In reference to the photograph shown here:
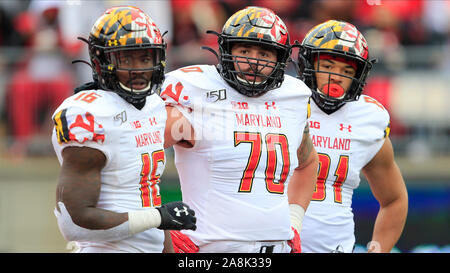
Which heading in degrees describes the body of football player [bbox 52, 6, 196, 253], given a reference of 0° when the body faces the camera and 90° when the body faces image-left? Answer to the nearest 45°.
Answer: approximately 315°

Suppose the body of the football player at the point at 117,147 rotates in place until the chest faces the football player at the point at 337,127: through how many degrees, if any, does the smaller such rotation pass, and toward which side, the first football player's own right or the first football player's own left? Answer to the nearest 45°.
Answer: approximately 90° to the first football player's own left
